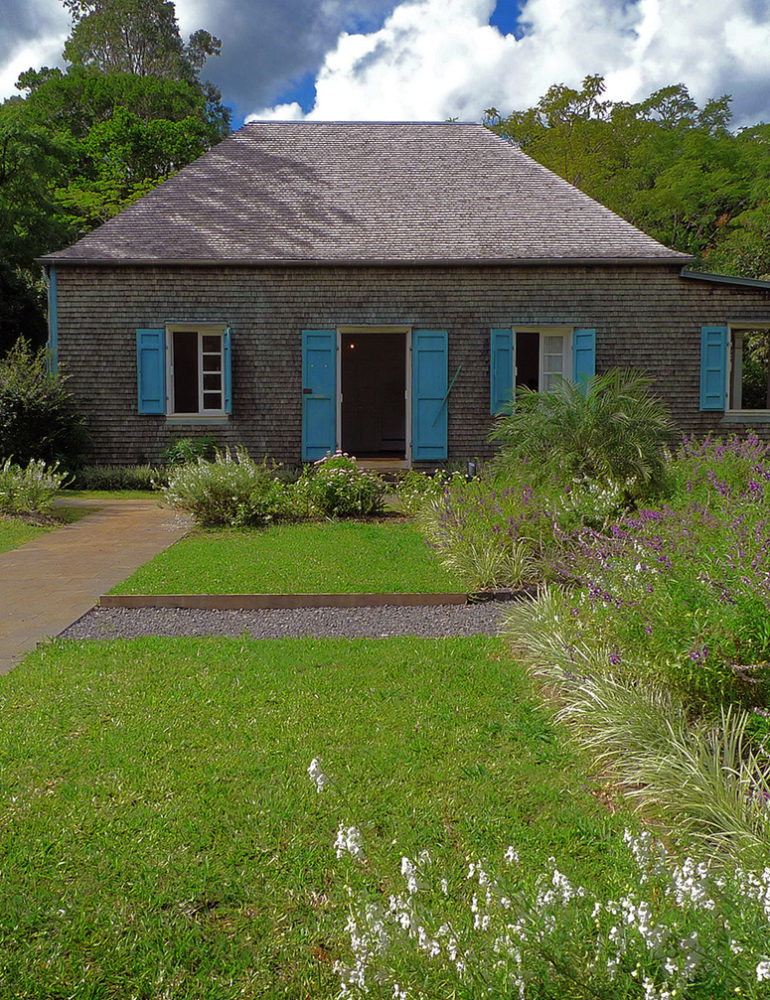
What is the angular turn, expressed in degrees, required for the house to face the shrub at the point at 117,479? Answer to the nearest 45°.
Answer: approximately 90° to its right

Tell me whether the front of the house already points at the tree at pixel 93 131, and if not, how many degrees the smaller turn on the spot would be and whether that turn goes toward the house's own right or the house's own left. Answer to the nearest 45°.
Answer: approximately 135° to the house's own right

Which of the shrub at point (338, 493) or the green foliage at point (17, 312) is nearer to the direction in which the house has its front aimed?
the shrub

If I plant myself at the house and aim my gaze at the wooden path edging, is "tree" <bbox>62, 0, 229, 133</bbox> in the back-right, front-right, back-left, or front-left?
back-right

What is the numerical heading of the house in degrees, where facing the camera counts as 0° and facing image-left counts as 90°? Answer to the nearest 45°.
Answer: approximately 0°

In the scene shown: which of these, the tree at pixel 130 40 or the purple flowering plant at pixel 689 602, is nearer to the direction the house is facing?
the purple flowering plant

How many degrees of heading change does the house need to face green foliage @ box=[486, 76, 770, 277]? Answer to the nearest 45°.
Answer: approximately 135° to its left

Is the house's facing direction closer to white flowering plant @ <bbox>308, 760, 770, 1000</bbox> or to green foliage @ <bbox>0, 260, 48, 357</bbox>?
the white flowering plant

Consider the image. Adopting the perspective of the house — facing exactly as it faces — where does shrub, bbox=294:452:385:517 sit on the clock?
The shrub is roughly at 12 o'clock from the house.

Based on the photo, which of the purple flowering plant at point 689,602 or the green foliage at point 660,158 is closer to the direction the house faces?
the purple flowering plant

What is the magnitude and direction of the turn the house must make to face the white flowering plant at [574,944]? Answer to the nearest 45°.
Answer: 0° — it already faces it
